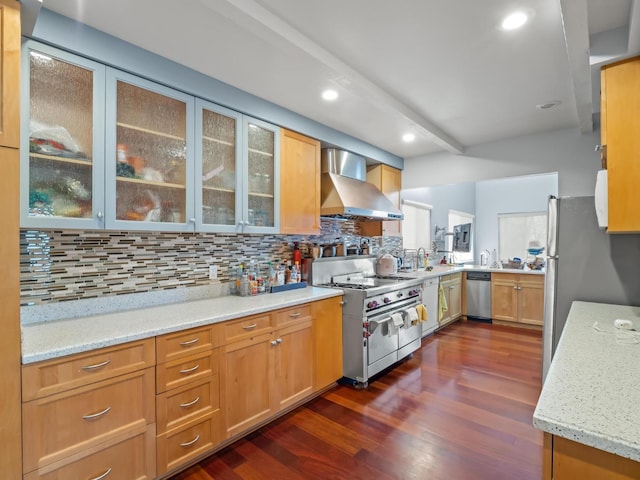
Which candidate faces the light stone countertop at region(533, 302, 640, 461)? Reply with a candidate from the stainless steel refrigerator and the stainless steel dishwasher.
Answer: the stainless steel dishwasher

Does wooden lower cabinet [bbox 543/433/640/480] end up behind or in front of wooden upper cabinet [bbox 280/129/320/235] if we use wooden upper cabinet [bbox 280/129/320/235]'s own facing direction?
in front

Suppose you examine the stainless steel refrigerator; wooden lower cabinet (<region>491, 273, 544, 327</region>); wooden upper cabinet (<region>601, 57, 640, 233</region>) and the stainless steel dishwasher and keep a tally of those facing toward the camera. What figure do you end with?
2

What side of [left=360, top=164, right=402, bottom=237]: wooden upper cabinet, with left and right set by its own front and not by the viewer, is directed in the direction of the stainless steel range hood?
right

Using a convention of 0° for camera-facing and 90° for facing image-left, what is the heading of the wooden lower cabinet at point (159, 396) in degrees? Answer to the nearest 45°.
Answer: approximately 315°

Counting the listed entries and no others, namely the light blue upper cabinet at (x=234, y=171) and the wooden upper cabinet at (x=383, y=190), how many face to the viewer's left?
0

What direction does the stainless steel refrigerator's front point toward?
to the viewer's left

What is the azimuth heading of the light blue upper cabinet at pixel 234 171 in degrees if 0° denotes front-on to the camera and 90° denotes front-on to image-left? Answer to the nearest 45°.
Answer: approximately 315°

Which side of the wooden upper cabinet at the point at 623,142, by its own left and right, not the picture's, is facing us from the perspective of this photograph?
left

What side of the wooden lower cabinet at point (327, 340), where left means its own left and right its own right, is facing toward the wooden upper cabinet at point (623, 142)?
front
